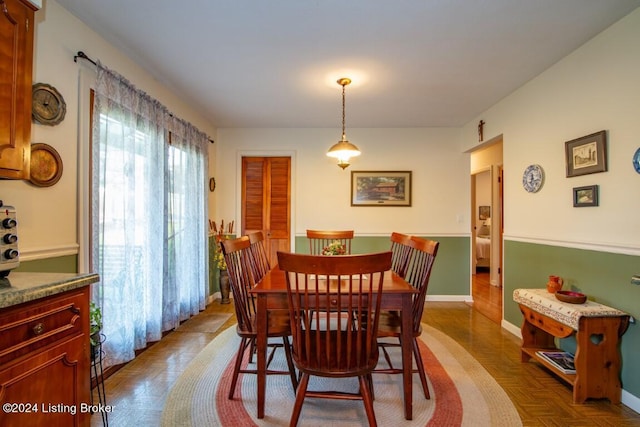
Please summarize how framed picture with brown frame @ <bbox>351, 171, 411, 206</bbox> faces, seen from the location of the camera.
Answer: facing the viewer

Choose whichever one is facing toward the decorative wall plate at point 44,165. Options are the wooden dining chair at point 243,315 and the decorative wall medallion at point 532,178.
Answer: the decorative wall medallion

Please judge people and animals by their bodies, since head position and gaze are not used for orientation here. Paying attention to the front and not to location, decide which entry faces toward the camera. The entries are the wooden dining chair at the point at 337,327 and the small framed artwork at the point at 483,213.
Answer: the small framed artwork

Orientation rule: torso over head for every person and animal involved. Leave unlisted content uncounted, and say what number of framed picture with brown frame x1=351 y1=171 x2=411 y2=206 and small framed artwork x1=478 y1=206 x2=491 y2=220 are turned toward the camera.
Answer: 2

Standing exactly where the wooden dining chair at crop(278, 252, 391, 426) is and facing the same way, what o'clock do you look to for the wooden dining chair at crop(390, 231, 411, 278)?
the wooden dining chair at crop(390, 231, 411, 278) is roughly at 1 o'clock from the wooden dining chair at crop(278, 252, 391, 426).

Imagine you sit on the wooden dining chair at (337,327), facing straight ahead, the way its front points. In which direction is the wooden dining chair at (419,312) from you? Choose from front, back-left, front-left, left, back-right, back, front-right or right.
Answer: front-right

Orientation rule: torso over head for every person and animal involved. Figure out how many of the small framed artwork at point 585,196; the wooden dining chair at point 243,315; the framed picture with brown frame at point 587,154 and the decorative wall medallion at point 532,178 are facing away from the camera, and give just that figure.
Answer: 0

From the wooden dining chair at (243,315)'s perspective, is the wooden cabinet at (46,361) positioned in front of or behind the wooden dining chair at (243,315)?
behind

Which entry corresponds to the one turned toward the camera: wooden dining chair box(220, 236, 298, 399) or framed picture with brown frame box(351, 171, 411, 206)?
the framed picture with brown frame

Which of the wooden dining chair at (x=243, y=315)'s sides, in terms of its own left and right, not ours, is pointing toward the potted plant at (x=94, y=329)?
back

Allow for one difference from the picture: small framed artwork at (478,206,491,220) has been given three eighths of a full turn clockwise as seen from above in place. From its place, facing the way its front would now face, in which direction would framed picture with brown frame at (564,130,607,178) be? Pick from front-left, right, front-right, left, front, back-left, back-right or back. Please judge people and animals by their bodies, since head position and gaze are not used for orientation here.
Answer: back-left

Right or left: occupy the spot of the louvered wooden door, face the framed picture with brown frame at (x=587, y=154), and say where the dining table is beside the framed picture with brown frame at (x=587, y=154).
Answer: right

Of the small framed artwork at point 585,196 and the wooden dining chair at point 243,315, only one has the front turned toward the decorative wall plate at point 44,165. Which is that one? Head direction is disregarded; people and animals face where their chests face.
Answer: the small framed artwork

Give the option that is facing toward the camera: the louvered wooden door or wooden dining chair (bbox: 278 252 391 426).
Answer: the louvered wooden door

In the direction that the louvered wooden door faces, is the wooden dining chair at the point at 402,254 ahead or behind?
ahead

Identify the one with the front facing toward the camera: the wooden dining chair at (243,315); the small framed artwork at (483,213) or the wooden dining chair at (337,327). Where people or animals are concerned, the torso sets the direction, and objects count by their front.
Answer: the small framed artwork

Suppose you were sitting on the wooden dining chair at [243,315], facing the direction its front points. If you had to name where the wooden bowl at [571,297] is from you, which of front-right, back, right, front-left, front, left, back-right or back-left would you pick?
front

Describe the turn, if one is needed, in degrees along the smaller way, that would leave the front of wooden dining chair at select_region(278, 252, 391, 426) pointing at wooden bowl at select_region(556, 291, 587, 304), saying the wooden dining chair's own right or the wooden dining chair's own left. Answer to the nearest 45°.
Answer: approximately 90° to the wooden dining chair's own right

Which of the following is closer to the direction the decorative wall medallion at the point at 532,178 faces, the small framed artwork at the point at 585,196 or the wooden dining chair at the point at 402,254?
the wooden dining chair

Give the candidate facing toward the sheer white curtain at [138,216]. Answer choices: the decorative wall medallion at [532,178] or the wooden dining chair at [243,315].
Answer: the decorative wall medallion

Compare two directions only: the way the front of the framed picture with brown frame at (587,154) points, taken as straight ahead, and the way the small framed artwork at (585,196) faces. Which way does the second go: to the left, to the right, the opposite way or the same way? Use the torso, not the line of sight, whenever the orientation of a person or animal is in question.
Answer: the same way

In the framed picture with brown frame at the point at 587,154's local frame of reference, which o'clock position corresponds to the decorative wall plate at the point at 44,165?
The decorative wall plate is roughly at 12 o'clock from the framed picture with brown frame.

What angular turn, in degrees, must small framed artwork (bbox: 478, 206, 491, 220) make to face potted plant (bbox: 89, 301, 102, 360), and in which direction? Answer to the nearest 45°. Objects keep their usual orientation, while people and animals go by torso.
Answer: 0° — it already faces it

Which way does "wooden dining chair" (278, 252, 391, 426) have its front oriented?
away from the camera
